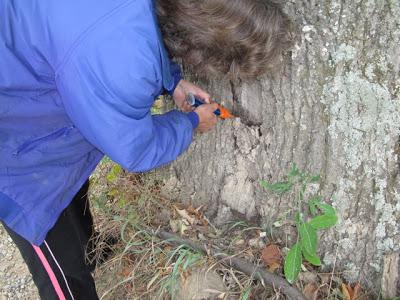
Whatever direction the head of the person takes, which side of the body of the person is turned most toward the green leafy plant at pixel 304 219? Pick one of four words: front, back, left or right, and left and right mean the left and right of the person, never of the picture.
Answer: front

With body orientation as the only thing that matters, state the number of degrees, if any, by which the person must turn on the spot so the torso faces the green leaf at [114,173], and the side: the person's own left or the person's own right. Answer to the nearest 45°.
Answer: approximately 90° to the person's own left

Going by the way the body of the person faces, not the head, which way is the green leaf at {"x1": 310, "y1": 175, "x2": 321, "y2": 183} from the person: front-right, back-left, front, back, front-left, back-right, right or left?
front

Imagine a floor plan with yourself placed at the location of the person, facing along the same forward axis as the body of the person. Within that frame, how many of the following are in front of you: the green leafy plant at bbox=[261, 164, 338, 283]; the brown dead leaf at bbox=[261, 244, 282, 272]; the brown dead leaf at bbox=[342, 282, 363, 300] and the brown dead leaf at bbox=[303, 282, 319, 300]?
4

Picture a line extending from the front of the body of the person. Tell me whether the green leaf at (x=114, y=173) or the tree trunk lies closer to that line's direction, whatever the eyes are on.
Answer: the tree trunk

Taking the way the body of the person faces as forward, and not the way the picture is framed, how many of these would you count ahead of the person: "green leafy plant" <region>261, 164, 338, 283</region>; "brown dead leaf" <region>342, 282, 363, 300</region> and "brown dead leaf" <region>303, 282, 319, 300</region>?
3

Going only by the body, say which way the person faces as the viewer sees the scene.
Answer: to the viewer's right

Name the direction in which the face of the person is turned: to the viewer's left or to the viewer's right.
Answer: to the viewer's right

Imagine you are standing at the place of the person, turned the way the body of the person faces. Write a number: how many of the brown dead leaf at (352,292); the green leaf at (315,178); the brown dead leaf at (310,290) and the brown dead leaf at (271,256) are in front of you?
4

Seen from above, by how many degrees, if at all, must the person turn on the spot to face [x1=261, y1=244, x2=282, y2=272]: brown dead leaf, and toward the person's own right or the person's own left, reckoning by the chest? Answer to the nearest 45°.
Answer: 0° — they already face it

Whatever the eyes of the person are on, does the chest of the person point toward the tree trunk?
yes
